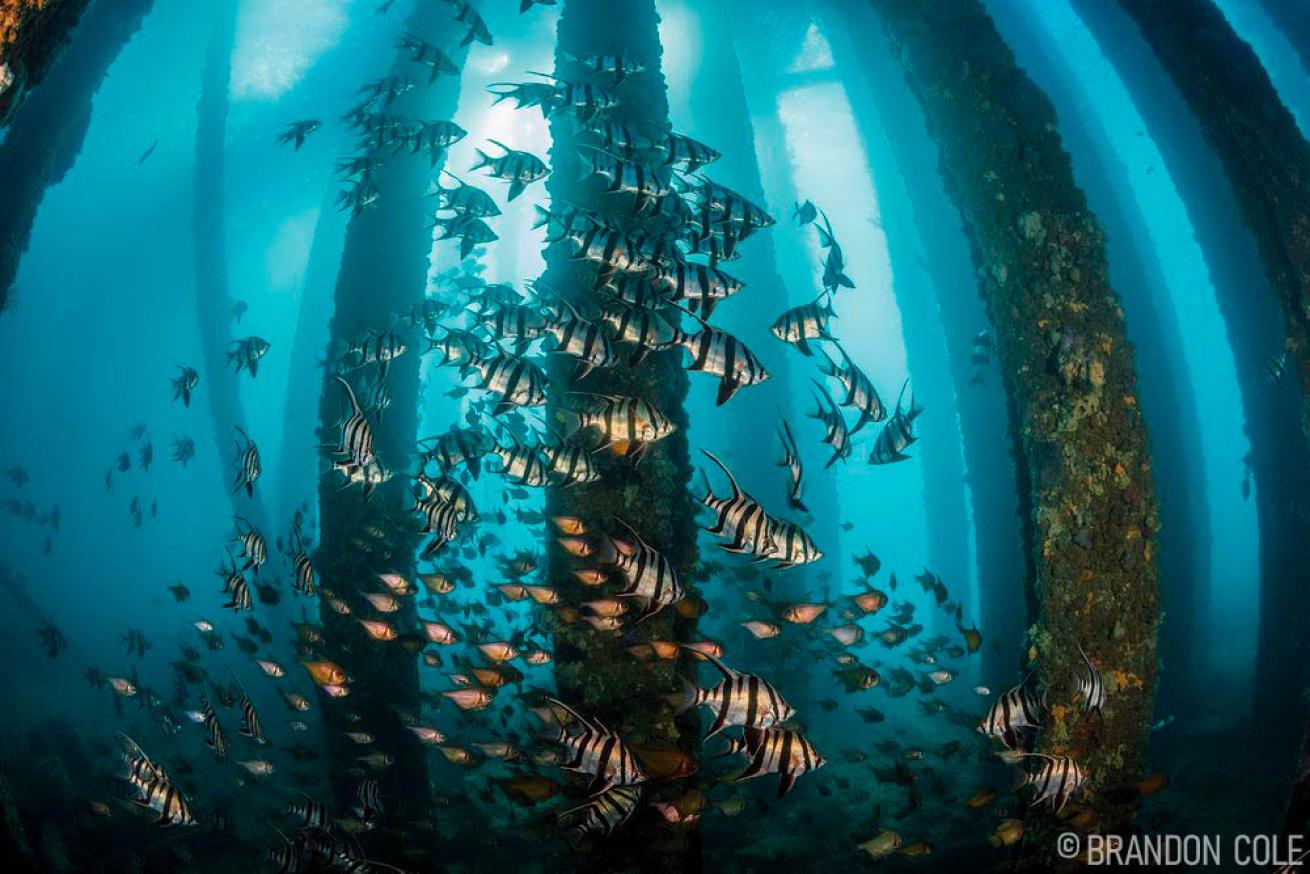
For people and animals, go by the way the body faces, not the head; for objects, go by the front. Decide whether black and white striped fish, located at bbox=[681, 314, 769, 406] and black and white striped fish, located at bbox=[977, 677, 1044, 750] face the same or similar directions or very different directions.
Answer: very different directions

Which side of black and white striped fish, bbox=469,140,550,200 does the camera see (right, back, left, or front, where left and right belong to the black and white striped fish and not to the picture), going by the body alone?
right

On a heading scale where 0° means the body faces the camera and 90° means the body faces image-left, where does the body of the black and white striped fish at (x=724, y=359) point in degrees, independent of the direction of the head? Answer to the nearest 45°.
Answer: approximately 270°

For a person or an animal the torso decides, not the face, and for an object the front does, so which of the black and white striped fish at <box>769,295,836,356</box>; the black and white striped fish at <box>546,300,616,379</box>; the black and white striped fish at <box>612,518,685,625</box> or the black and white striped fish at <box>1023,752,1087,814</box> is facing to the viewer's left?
the black and white striped fish at <box>769,295,836,356</box>

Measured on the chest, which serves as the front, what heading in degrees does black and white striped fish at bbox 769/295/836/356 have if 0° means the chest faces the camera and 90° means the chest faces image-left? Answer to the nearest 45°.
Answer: approximately 90°

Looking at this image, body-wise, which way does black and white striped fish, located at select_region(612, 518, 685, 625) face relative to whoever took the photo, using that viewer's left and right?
facing to the right of the viewer

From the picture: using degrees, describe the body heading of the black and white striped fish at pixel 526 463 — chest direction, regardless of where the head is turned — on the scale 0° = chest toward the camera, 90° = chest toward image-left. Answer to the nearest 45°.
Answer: approximately 270°

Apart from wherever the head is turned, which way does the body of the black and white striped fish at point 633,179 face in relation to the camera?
to the viewer's right

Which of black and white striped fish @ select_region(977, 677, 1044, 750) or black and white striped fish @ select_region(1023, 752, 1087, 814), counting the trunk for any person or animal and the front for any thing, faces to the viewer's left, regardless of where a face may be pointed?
black and white striped fish @ select_region(977, 677, 1044, 750)
